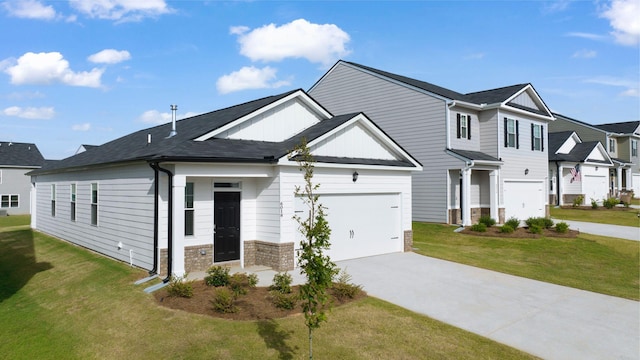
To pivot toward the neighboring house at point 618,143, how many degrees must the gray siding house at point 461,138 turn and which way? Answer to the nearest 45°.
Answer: approximately 90° to its left

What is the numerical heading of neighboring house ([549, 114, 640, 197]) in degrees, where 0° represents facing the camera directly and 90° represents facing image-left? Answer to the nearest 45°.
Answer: approximately 315°

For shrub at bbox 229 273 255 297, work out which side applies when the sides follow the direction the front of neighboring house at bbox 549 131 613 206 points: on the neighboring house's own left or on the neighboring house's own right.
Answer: on the neighboring house's own right

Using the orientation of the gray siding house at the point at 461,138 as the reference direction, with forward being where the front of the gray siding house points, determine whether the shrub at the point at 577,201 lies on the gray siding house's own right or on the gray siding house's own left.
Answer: on the gray siding house's own left

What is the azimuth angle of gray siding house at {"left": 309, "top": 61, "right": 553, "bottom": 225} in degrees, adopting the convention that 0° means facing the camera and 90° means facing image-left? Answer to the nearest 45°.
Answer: approximately 315°

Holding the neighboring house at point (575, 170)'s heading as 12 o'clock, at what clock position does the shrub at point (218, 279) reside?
The shrub is roughly at 2 o'clock from the neighboring house.

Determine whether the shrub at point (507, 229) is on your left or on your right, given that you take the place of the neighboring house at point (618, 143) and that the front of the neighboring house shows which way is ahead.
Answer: on your right

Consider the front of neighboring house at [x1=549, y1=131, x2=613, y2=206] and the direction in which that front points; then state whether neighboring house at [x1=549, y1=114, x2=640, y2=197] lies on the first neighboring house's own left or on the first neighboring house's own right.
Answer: on the first neighboring house's own left
